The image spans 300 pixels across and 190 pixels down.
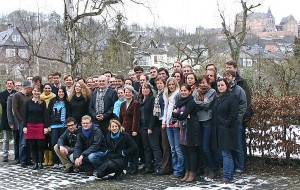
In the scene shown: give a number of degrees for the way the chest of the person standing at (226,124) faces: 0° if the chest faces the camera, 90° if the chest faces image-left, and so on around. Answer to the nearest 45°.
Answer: approximately 45°

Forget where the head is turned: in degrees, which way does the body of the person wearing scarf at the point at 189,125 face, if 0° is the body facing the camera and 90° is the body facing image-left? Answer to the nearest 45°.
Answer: approximately 45°

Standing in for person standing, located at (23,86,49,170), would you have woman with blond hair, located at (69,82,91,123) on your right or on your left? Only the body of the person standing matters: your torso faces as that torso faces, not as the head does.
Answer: on your left

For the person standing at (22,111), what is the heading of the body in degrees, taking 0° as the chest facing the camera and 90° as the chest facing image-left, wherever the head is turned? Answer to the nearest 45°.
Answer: approximately 315°

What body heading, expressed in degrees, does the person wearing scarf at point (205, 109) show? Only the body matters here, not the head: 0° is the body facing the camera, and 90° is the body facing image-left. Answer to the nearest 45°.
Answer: approximately 45°

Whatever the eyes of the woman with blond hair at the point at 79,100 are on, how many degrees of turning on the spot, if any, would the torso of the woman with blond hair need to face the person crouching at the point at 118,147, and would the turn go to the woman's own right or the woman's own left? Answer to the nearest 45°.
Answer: approximately 45° to the woman's own left

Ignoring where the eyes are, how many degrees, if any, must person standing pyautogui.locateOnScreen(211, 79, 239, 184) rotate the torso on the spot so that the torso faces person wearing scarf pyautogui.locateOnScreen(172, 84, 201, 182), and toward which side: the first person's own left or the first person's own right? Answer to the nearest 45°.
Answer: approximately 45° to the first person's own right

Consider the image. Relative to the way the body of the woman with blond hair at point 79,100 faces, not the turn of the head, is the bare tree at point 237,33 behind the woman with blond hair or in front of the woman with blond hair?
behind

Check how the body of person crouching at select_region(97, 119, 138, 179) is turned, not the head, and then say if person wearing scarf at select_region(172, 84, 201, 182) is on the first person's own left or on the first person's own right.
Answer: on the first person's own left

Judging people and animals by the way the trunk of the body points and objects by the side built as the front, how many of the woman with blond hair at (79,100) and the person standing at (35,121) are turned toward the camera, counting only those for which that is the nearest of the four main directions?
2
